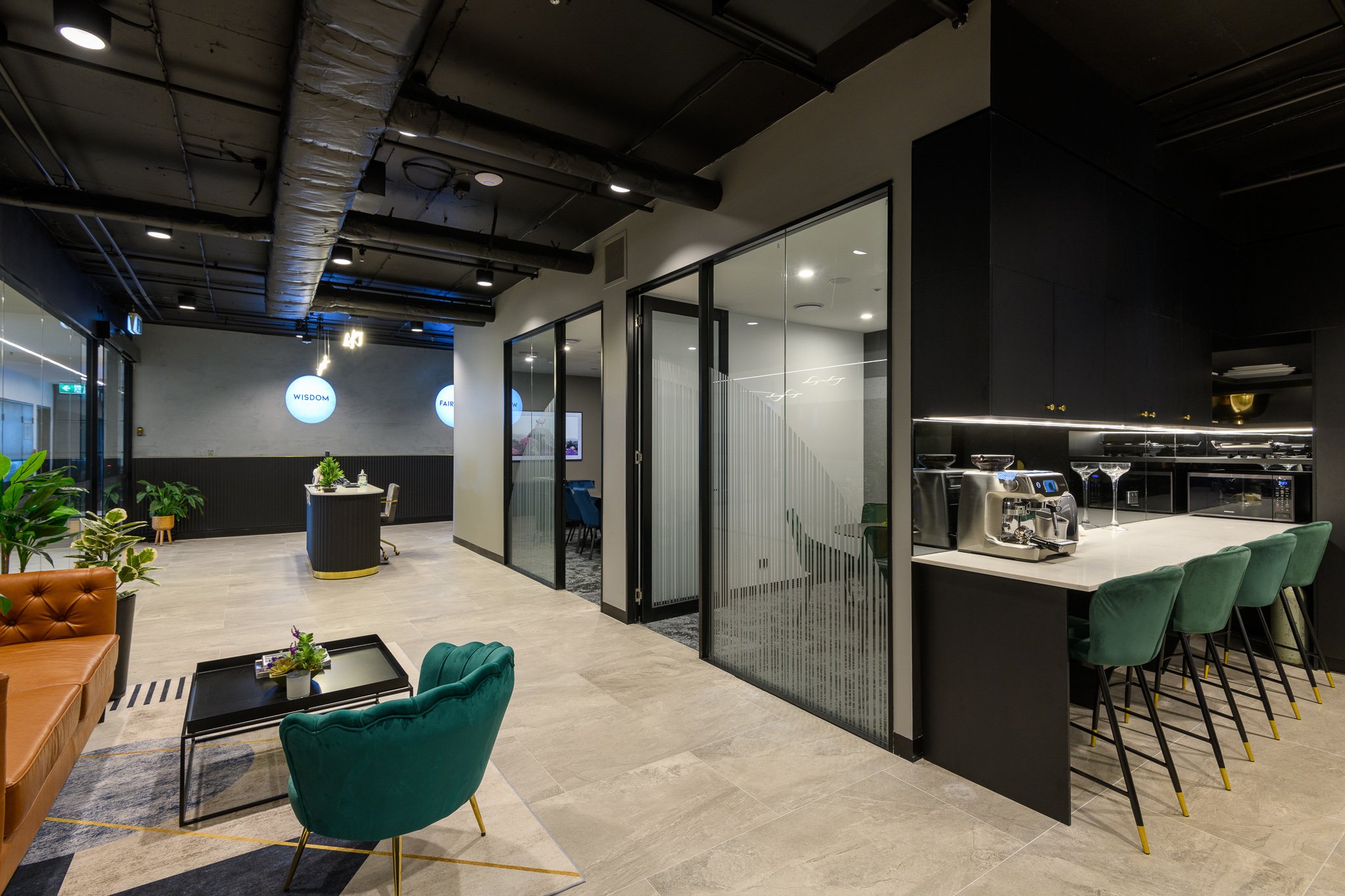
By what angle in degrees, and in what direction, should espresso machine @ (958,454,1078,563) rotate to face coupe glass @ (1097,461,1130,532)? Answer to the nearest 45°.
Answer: approximately 135° to its left

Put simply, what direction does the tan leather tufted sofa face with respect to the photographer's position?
facing to the right of the viewer

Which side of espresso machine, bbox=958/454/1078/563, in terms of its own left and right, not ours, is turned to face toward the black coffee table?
right

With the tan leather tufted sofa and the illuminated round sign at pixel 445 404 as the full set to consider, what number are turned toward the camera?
1

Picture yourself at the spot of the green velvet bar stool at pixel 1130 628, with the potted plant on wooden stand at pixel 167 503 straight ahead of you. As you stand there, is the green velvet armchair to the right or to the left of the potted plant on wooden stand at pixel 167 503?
left

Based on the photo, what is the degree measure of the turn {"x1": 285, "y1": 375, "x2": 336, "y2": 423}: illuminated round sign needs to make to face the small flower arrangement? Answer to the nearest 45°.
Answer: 0° — it already faces it

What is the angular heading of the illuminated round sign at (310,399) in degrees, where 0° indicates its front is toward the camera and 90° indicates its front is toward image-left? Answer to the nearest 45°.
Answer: approximately 0°

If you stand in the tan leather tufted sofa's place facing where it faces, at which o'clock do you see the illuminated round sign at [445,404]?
The illuminated round sign is roughly at 10 o'clock from the tan leather tufted sofa.

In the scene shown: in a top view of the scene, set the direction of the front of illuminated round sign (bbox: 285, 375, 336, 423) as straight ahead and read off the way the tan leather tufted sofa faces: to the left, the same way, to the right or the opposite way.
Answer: to the left

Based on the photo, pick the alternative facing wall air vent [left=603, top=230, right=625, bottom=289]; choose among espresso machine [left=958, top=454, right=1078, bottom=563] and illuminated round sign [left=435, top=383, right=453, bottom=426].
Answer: the illuminated round sign

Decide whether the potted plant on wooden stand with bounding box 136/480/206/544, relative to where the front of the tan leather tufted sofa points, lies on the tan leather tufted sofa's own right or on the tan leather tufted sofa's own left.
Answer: on the tan leather tufted sofa's own left

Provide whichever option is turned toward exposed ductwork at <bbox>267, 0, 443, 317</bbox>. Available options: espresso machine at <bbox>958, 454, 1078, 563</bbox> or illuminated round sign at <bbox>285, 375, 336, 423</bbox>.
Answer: the illuminated round sign
